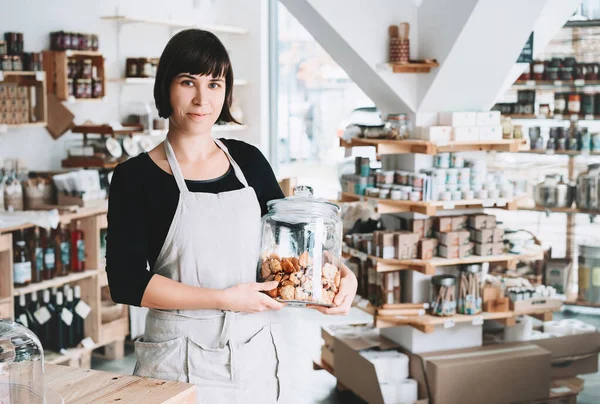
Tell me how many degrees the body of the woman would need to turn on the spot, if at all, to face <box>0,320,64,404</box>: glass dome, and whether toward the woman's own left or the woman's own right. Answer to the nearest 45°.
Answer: approximately 90° to the woman's own right

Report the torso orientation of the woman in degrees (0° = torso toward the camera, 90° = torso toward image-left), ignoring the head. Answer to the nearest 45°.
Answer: approximately 315°
